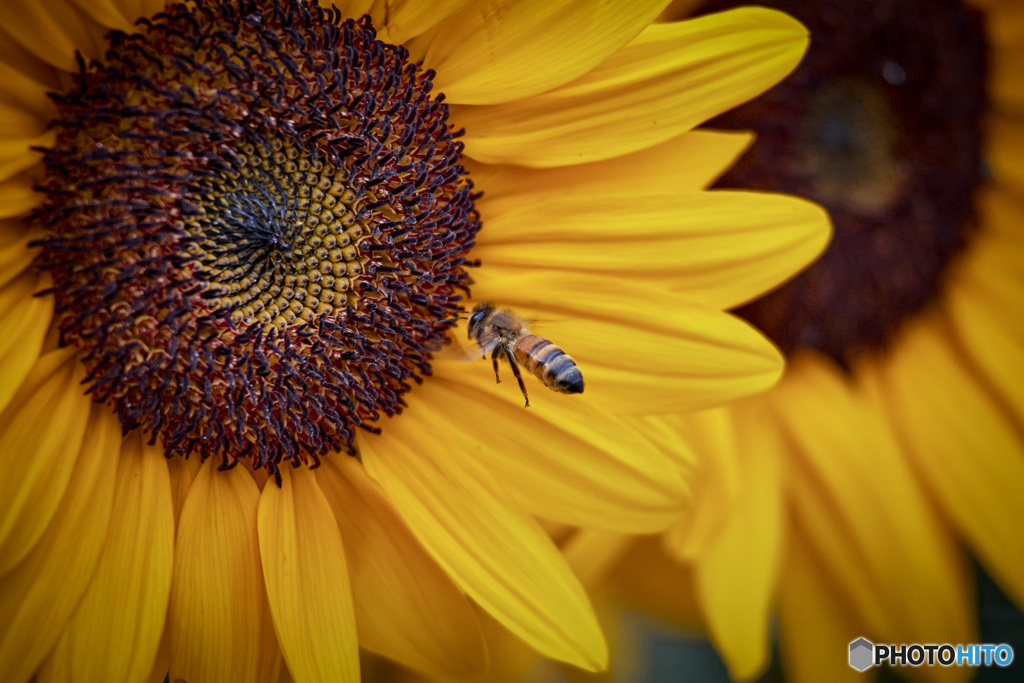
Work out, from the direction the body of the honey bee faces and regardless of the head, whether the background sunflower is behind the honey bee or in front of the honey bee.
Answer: behind

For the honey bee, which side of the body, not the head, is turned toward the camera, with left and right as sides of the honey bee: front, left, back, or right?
left
